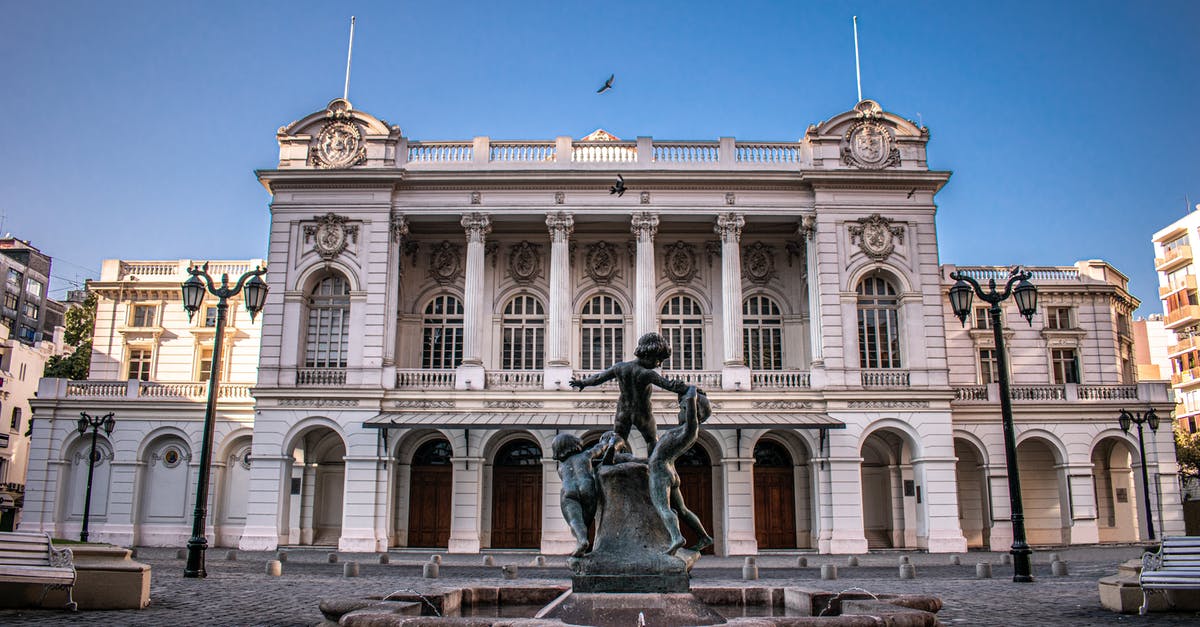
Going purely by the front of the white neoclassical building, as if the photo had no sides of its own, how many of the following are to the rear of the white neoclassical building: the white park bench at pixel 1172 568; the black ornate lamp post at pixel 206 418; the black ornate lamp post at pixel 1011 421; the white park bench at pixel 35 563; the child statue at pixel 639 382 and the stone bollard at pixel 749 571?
0

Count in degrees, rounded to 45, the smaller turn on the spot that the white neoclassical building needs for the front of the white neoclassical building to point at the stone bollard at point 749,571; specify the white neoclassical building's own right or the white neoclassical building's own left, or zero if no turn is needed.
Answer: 0° — it already faces it

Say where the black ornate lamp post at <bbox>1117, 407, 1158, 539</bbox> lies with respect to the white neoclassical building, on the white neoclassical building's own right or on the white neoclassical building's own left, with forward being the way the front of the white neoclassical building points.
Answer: on the white neoclassical building's own left

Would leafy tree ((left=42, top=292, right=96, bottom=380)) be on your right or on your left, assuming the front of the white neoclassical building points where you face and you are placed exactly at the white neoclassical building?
on your right

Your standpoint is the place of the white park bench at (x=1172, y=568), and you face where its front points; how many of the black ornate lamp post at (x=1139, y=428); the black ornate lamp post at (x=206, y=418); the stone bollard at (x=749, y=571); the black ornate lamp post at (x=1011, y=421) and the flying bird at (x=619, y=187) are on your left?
0

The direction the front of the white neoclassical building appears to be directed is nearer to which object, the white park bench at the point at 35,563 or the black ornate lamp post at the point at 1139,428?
the white park bench

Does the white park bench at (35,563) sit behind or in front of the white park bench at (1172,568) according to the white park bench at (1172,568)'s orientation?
in front

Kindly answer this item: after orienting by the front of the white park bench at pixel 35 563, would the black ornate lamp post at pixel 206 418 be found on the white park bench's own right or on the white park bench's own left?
on the white park bench's own left

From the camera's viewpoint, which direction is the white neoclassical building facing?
toward the camera

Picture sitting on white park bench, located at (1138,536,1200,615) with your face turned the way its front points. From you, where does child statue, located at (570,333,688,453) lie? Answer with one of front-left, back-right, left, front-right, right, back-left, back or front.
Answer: front

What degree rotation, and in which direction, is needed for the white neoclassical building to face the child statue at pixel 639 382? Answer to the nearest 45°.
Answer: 0° — it already faces it
